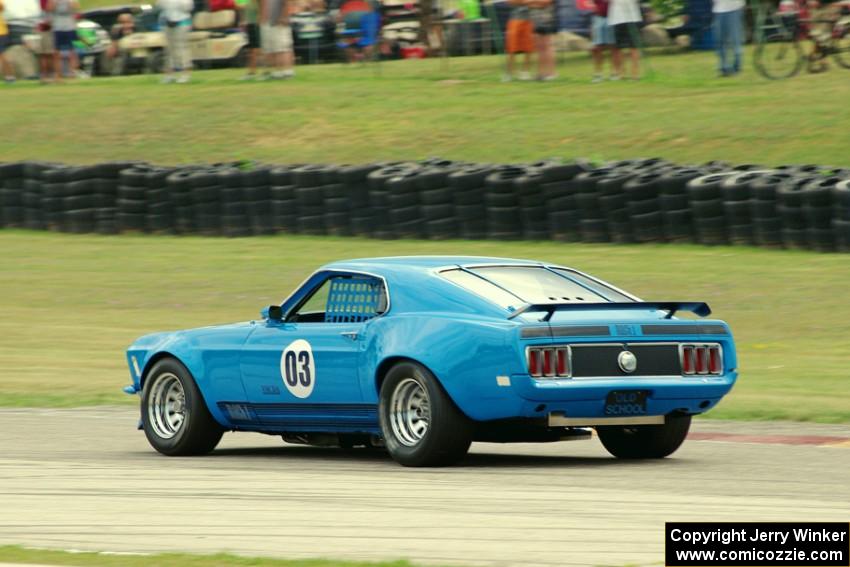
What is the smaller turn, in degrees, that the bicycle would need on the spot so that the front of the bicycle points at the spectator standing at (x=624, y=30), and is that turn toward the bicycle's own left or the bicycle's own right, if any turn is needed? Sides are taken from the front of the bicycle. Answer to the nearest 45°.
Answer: approximately 45° to the bicycle's own left

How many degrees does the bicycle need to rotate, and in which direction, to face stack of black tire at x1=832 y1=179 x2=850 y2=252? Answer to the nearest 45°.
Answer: approximately 90° to its left

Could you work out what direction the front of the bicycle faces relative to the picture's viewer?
facing to the left of the viewer

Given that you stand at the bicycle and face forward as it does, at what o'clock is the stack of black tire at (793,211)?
The stack of black tire is roughly at 9 o'clock from the bicycle.

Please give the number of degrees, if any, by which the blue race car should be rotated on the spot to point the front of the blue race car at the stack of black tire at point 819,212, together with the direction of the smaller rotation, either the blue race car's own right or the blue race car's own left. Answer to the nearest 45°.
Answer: approximately 90° to the blue race car's own right

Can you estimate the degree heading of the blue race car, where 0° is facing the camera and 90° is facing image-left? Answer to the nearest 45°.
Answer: approximately 135°

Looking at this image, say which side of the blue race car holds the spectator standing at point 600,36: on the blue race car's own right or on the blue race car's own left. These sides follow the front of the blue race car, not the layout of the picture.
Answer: on the blue race car's own right
